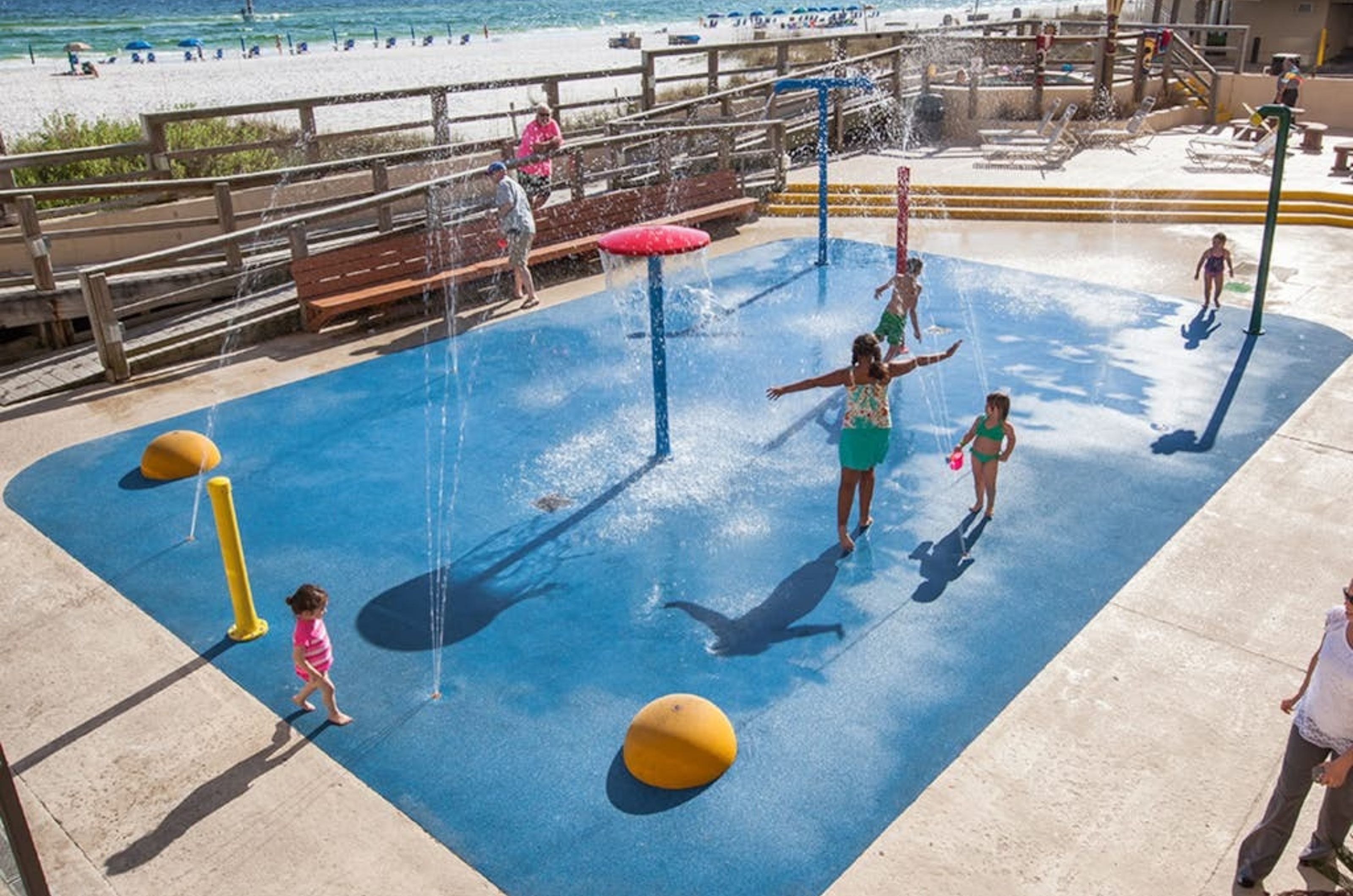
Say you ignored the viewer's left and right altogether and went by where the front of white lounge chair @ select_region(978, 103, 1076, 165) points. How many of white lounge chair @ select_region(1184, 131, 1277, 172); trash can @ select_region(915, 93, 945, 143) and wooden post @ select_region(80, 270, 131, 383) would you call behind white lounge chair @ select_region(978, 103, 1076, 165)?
1

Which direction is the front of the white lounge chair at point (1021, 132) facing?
to the viewer's left

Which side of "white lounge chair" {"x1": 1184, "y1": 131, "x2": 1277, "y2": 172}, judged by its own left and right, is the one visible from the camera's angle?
left

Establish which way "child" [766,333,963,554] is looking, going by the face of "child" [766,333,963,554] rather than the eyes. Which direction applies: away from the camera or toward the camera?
away from the camera

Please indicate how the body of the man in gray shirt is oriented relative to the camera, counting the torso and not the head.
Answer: to the viewer's left

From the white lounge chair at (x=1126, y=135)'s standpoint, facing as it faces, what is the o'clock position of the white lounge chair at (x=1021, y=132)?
the white lounge chair at (x=1021, y=132) is roughly at 11 o'clock from the white lounge chair at (x=1126, y=135).

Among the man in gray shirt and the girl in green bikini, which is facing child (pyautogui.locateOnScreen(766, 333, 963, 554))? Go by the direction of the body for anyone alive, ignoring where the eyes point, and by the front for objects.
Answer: the girl in green bikini

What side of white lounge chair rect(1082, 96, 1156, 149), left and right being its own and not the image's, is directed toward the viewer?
left

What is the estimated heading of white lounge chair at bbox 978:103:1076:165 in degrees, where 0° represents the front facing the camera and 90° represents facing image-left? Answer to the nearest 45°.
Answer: approximately 90°
